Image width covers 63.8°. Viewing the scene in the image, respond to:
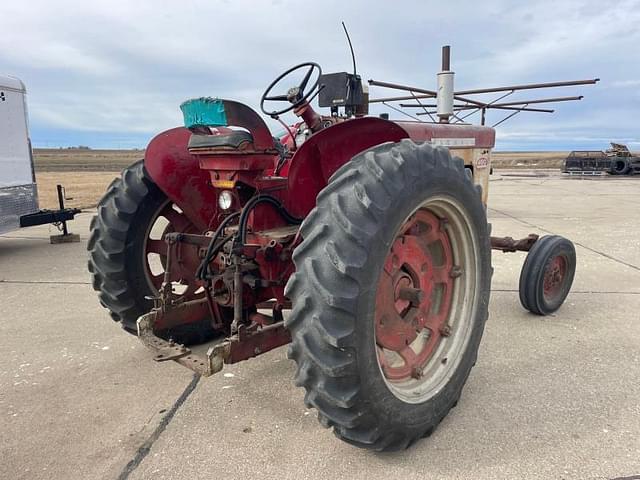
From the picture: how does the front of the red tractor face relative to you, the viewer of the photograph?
facing away from the viewer and to the right of the viewer

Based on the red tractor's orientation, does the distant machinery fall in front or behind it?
in front

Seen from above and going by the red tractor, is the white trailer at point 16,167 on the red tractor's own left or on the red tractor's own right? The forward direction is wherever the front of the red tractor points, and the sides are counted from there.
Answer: on the red tractor's own left

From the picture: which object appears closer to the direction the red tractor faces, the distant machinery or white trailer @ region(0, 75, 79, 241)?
the distant machinery
